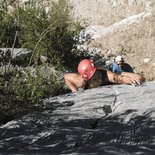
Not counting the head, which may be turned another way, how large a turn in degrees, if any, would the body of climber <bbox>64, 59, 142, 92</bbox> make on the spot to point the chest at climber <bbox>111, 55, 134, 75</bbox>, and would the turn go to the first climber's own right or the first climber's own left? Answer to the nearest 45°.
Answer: approximately 135° to the first climber's own left

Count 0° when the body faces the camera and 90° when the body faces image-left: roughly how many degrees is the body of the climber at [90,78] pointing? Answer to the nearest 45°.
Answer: approximately 0°
